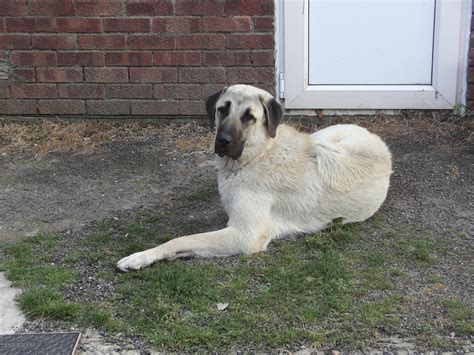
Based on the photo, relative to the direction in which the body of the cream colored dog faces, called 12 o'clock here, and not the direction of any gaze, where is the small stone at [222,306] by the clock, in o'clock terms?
The small stone is roughly at 11 o'clock from the cream colored dog.

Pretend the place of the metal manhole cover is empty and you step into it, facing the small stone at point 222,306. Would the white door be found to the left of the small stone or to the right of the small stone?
left

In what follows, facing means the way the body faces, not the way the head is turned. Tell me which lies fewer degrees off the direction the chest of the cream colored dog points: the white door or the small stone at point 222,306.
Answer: the small stone

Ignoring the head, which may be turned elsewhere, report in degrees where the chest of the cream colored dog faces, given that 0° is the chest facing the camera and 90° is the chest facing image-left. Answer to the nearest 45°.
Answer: approximately 45°

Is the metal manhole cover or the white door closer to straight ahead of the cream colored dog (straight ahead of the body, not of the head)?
the metal manhole cover

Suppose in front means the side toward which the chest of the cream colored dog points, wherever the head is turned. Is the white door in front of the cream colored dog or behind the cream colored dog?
behind
